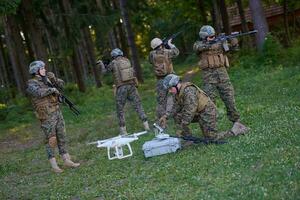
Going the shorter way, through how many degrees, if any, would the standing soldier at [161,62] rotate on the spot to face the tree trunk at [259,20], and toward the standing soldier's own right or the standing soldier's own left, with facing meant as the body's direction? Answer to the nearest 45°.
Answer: approximately 45° to the standing soldier's own right

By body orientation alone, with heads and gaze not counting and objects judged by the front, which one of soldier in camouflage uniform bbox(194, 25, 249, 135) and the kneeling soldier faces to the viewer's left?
the kneeling soldier

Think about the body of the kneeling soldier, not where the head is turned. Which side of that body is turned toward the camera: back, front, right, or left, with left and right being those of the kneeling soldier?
left

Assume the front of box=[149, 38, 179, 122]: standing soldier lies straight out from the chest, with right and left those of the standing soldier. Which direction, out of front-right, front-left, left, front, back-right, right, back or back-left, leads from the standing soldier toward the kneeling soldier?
back

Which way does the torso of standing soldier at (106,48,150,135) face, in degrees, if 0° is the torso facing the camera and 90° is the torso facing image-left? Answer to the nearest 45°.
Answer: approximately 135°

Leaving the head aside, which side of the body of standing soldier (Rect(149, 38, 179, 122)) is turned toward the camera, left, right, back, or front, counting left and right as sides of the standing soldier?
back

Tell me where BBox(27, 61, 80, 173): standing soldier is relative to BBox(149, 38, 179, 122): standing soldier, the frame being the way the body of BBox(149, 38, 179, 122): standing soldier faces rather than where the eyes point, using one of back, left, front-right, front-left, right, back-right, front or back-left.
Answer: back-left
